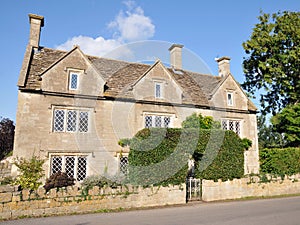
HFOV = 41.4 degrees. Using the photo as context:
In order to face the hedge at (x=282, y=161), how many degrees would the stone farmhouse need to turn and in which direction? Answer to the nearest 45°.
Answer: approximately 45° to its left

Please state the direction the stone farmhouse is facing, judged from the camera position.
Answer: facing the viewer and to the right of the viewer

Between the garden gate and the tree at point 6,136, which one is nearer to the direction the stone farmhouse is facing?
the garden gate

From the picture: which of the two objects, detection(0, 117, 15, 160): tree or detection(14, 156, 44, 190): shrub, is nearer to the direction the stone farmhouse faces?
the shrub

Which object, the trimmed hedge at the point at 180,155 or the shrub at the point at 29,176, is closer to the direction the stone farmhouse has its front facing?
the trimmed hedge
